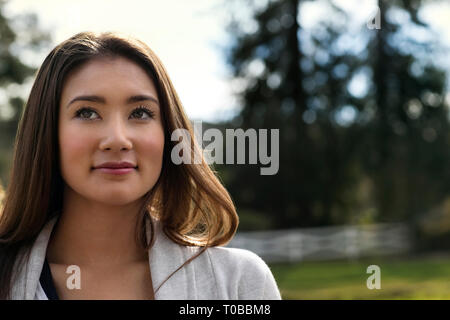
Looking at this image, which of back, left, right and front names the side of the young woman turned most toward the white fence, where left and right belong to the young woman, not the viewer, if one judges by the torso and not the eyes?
back

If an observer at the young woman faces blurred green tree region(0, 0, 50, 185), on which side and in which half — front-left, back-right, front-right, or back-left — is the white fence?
front-right

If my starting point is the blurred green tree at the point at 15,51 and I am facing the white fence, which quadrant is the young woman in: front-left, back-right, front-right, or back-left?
front-right

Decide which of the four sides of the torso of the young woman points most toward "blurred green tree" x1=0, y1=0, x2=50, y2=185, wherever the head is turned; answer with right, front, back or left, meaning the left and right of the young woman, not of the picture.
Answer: back

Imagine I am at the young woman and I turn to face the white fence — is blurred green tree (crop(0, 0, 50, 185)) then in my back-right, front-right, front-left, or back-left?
front-left

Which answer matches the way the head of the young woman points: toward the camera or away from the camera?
toward the camera
